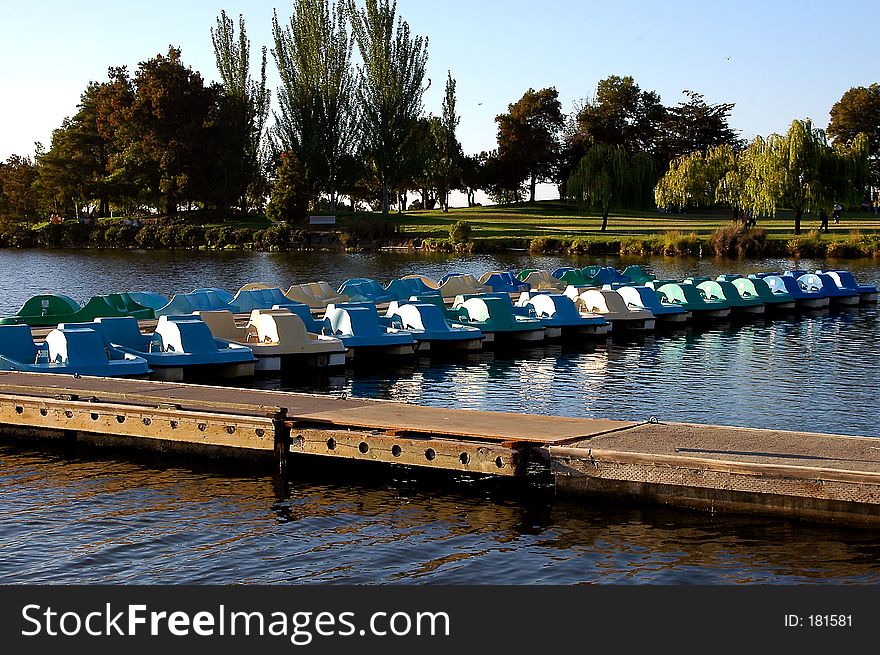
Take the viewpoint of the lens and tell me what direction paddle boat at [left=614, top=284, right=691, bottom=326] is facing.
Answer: facing the viewer and to the right of the viewer

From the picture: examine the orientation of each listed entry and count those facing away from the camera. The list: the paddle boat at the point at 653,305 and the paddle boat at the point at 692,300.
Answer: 0

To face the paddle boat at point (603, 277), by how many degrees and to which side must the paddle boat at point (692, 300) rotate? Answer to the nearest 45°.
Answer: approximately 180°

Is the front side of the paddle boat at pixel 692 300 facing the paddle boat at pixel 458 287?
no

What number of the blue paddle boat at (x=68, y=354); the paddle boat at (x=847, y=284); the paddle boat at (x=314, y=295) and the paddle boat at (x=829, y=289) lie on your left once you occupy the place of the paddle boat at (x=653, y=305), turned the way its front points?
2

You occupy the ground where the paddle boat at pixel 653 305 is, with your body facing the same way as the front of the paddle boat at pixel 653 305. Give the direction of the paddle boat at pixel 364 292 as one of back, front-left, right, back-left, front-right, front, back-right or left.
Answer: back-right

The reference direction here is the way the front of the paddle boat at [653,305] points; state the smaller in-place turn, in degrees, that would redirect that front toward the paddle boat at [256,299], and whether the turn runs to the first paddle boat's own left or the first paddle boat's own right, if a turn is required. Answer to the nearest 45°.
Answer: approximately 135° to the first paddle boat's own right

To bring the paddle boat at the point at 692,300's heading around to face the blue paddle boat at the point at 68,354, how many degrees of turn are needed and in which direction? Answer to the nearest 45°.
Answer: approximately 90° to its right

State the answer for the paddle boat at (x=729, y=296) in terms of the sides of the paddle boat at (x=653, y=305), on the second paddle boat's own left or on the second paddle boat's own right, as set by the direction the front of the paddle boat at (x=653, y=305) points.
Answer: on the second paddle boat's own left

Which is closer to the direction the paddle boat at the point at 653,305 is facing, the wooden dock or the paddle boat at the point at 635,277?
the wooden dock

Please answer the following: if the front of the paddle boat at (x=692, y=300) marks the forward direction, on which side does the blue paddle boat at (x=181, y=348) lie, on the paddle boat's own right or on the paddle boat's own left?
on the paddle boat's own right

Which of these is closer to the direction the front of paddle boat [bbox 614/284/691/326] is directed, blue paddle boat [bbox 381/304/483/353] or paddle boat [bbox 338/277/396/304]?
the blue paddle boat

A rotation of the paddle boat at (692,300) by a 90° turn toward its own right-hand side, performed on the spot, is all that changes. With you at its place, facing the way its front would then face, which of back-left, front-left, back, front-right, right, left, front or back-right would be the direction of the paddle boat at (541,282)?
right

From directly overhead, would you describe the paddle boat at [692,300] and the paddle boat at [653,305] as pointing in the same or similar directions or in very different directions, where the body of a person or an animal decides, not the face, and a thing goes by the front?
same or similar directions

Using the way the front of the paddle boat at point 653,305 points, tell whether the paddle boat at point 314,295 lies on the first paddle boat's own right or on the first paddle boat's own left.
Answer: on the first paddle boat's own right

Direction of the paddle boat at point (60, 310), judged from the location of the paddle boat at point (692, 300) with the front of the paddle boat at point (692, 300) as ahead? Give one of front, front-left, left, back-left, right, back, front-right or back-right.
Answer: right

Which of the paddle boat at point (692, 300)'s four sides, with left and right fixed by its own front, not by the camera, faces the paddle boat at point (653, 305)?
right
